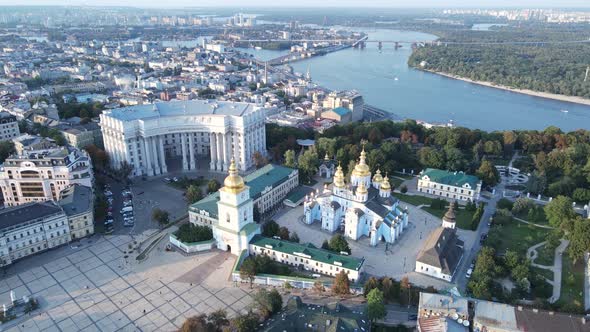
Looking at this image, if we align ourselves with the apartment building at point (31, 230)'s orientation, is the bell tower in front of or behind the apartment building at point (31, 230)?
in front

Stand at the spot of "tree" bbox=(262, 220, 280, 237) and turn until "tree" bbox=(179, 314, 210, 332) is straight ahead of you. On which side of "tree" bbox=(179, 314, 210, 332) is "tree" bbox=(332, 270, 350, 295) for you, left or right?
left

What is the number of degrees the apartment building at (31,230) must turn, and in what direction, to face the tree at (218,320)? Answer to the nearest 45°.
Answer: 0° — it already faces it

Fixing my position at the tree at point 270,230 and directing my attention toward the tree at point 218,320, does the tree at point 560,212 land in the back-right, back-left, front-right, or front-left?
back-left

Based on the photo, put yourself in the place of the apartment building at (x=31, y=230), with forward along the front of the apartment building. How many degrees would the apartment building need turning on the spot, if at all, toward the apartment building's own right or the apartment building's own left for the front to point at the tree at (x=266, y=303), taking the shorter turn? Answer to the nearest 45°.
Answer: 0° — it already faces it

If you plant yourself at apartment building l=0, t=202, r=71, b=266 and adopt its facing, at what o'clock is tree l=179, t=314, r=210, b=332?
The tree is roughly at 11 o'clock from the apartment building.

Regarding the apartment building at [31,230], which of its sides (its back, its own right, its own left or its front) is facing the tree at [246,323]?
front

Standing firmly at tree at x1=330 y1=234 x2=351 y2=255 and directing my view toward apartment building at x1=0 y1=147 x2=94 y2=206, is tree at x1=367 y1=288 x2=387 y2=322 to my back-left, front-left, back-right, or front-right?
back-left

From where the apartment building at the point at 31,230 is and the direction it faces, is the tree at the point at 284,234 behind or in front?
in front

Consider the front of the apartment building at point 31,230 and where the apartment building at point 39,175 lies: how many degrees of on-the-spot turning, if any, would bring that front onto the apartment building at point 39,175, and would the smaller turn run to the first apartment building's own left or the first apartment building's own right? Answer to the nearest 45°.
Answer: approximately 135° to the first apartment building's own left

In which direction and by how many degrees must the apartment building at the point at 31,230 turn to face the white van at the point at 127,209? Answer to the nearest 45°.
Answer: approximately 90° to its left

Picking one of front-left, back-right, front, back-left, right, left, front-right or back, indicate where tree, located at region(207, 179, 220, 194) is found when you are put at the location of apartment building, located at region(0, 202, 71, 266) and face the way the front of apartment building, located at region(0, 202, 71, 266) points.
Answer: front-left

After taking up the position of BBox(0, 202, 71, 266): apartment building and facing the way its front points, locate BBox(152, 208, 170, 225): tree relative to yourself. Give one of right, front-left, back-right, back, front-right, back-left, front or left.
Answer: front-left

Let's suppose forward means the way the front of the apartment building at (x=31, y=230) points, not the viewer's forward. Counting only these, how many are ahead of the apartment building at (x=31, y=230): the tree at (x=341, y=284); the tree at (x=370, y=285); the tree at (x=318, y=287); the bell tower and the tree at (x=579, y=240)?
5

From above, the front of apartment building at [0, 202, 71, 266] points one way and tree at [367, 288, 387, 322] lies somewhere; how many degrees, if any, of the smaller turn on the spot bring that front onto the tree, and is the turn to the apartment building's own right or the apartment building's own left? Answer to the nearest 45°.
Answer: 0° — it already faces it

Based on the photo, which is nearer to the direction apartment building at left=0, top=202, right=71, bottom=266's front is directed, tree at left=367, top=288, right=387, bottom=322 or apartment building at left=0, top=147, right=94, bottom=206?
the tree

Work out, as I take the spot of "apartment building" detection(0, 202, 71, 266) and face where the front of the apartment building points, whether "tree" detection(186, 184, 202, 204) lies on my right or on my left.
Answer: on my left

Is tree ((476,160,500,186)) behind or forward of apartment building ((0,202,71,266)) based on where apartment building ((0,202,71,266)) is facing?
forward

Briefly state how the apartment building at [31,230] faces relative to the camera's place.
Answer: facing the viewer and to the right of the viewer
